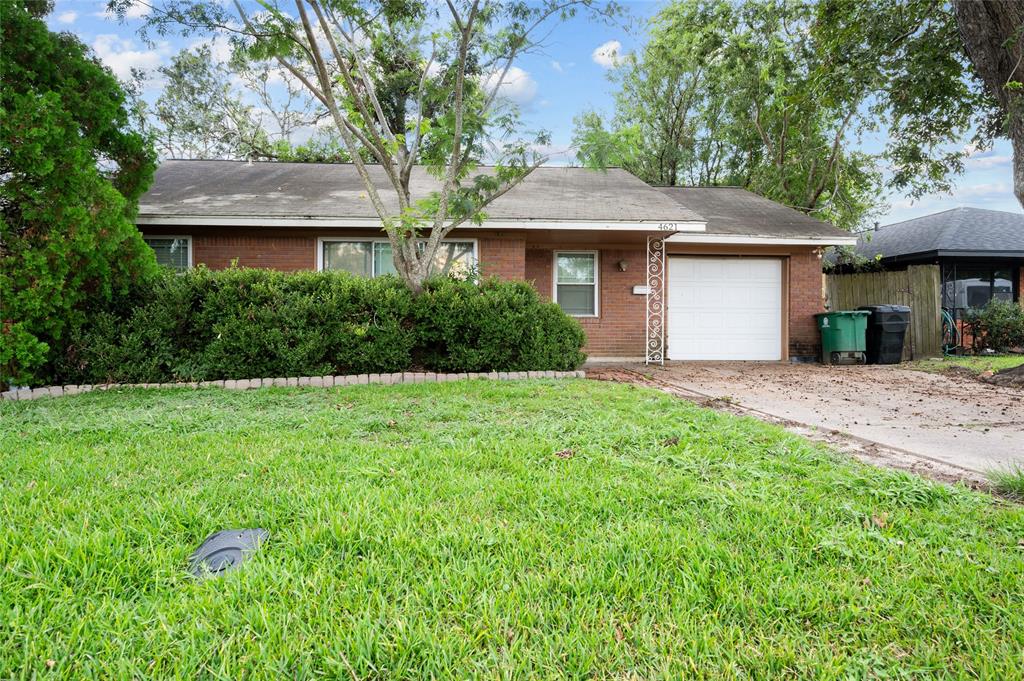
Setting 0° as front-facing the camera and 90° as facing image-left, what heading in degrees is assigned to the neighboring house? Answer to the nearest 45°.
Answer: approximately 0°

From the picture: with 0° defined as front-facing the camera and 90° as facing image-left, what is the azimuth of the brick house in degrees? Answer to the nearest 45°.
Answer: approximately 0°

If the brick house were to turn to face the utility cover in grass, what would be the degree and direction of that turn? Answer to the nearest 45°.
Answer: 0° — it already faces it

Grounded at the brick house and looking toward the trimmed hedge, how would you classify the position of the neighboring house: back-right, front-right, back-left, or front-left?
back-left

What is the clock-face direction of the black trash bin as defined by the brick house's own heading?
The black trash bin is roughly at 9 o'clock from the brick house.

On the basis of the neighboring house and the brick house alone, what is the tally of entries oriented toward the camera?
2

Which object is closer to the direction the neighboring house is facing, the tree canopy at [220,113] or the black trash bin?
the black trash bin

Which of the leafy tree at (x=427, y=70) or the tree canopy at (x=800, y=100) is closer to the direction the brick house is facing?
the leafy tree
